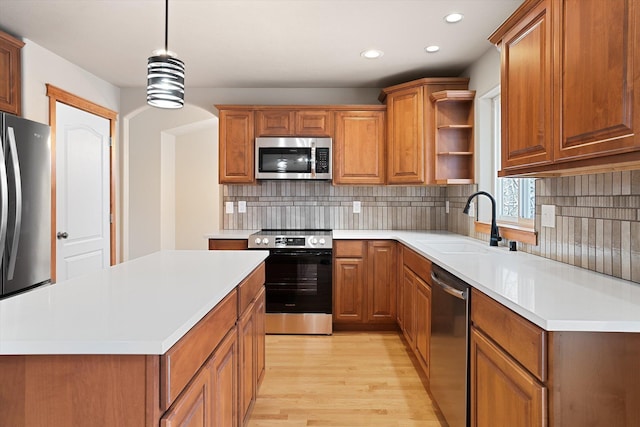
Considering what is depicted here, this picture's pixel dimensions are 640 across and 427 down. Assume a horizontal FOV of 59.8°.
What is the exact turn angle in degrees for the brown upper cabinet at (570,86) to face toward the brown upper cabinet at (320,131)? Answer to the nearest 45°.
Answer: approximately 90° to its right

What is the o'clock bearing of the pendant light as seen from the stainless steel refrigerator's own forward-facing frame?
The pendant light is roughly at 1 o'clock from the stainless steel refrigerator.

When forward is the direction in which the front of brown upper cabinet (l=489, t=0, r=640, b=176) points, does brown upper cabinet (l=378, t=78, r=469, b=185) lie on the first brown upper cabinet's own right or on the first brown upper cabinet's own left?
on the first brown upper cabinet's own right

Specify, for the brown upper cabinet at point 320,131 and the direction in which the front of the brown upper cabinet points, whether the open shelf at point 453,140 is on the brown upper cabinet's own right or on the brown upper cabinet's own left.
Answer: on the brown upper cabinet's own left

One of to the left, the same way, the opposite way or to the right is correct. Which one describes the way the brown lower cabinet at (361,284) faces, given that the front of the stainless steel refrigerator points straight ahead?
to the right
